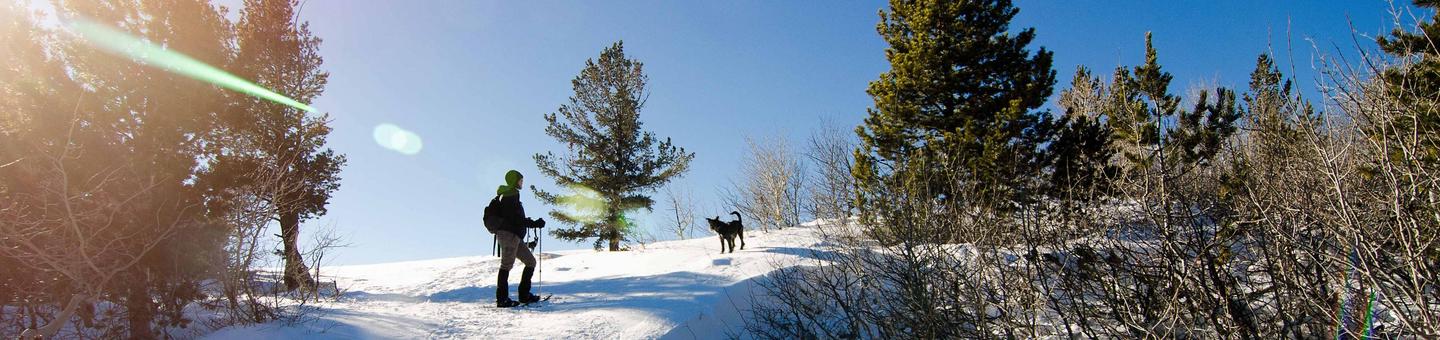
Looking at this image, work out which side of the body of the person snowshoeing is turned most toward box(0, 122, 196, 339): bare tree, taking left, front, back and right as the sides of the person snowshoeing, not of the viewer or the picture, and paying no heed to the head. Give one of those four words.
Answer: back

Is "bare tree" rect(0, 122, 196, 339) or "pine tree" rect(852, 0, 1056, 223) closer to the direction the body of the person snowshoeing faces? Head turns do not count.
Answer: the pine tree

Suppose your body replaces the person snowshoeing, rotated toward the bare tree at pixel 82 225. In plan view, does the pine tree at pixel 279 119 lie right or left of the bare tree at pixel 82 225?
right

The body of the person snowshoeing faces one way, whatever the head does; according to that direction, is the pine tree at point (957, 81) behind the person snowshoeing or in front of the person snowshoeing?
in front

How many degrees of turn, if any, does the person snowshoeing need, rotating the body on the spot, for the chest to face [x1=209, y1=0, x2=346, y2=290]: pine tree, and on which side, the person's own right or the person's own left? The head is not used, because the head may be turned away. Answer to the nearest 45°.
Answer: approximately 135° to the person's own left

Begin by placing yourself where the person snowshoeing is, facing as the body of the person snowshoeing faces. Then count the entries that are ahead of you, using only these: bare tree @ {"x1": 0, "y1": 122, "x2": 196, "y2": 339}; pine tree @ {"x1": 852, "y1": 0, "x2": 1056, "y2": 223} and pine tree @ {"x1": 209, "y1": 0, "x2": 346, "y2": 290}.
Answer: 1

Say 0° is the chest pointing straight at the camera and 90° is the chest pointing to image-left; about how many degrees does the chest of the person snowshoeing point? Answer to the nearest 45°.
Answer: approximately 270°
